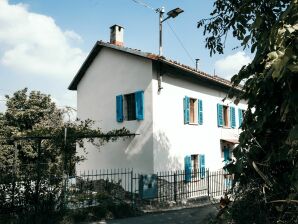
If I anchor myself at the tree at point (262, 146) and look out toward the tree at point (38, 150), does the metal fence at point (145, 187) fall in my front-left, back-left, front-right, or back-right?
front-right

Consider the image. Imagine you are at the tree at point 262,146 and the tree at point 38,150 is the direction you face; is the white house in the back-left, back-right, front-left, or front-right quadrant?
front-right

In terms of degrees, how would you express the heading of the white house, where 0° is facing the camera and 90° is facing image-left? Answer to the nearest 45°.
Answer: approximately 315°

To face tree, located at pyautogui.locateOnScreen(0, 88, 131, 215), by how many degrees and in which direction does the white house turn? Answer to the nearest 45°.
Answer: approximately 90° to its right

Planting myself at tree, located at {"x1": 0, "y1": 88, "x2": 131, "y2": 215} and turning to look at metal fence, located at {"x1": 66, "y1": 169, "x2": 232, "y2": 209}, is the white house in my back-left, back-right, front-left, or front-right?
front-left

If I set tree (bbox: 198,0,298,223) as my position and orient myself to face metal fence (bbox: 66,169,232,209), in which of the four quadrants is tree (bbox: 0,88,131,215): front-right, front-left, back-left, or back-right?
front-left

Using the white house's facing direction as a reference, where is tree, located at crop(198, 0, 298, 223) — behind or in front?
in front
